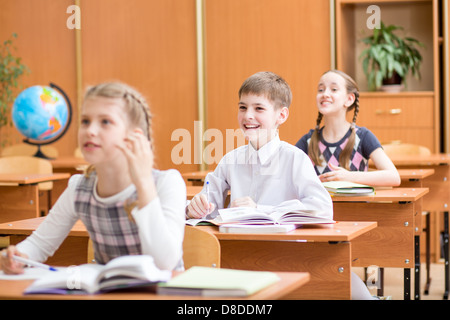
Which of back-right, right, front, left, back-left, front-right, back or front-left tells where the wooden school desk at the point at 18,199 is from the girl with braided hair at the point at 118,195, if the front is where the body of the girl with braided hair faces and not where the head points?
back-right

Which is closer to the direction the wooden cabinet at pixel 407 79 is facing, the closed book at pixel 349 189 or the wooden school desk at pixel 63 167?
the closed book

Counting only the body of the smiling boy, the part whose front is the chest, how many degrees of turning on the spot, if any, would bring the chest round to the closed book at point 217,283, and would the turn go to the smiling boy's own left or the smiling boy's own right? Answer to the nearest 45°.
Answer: approximately 45° to the smiling boy's own left

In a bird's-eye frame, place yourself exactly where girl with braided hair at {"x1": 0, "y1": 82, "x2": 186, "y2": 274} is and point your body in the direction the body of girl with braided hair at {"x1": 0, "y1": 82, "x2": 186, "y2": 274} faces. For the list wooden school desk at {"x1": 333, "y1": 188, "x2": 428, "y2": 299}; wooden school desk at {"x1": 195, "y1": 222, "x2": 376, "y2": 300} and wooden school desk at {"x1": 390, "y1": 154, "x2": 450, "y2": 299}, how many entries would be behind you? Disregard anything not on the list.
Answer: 3

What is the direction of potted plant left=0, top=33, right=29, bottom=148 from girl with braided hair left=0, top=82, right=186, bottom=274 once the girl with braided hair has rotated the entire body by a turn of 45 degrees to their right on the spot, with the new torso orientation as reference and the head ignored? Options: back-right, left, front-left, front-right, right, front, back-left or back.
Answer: right

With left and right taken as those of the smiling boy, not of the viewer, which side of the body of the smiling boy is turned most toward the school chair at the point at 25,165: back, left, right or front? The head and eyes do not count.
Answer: right

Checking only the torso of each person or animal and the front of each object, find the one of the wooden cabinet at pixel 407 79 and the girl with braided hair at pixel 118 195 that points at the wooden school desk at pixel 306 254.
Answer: the wooden cabinet
